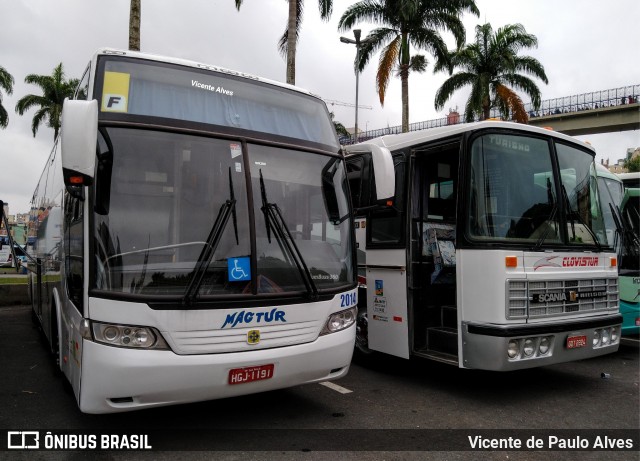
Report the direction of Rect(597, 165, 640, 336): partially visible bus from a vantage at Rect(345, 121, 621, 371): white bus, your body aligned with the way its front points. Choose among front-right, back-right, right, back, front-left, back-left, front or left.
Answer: left

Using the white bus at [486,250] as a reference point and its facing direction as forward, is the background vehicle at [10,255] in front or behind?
behind

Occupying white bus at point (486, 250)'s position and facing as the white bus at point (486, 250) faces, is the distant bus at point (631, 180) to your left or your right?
on your left

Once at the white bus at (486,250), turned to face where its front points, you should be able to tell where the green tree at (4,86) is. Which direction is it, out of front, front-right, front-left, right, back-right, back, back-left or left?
back

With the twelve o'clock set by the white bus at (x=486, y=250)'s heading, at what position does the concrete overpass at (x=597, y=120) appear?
The concrete overpass is roughly at 8 o'clock from the white bus.

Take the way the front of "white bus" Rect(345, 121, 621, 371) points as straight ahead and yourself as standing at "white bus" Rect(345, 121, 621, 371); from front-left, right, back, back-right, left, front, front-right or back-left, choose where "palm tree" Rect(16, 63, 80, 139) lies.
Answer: back

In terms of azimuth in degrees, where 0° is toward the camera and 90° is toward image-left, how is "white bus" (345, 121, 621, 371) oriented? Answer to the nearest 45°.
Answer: approximately 315°

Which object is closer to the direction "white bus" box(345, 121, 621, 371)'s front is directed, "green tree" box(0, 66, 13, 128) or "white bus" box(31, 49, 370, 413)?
the white bus

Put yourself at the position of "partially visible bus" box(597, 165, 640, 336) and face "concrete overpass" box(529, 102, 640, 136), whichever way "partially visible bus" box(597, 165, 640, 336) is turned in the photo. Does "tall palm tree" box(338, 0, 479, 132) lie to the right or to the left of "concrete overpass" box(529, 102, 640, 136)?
left

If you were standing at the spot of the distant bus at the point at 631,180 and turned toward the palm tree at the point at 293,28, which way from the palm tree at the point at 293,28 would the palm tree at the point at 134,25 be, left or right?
left

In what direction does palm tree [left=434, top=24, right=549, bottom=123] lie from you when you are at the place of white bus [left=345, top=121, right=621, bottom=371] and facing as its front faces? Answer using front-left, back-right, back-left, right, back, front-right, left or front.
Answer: back-left

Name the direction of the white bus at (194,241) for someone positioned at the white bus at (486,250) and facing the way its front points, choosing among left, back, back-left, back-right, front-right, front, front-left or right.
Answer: right
